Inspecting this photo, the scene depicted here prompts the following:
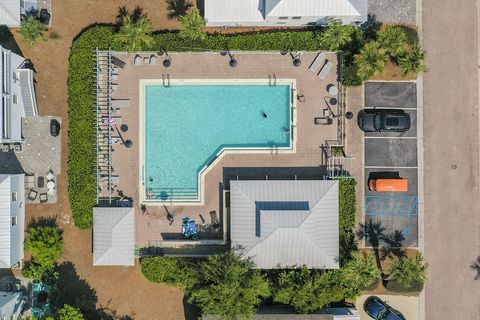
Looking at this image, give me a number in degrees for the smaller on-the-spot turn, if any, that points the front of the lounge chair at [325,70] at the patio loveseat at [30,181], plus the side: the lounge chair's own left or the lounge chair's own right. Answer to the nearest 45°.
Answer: approximately 45° to the lounge chair's own right

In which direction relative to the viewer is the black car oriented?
to the viewer's left

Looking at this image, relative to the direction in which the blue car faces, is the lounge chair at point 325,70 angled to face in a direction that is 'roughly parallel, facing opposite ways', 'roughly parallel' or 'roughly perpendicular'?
roughly perpendicular

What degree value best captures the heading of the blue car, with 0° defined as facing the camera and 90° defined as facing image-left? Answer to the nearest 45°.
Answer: approximately 135°
